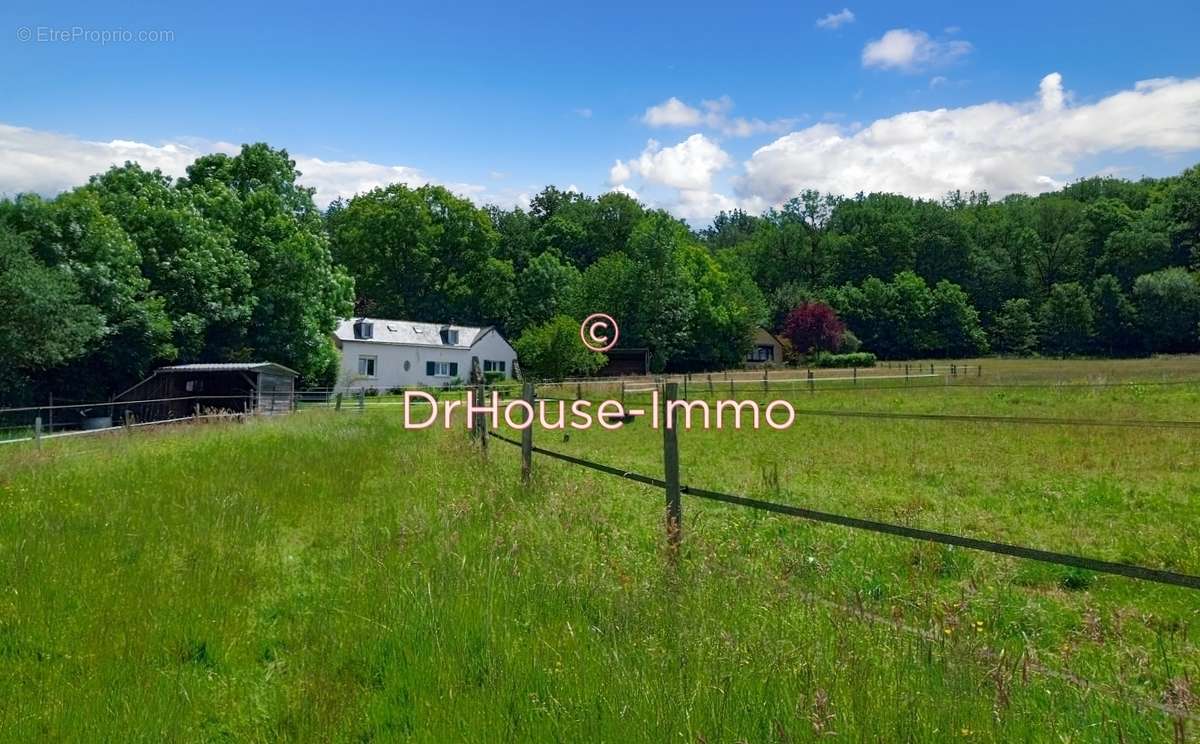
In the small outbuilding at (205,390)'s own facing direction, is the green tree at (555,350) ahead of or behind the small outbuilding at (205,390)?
behind

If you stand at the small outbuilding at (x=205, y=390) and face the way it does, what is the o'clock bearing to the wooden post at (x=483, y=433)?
The wooden post is roughly at 10 o'clock from the small outbuilding.

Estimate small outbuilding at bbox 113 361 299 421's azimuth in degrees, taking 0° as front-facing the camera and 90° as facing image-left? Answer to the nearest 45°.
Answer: approximately 45°

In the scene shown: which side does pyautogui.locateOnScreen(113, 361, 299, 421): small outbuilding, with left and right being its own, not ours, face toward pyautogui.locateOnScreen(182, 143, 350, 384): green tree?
back

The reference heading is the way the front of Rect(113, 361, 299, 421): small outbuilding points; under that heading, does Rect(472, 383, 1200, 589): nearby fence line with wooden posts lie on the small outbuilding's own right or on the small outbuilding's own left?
on the small outbuilding's own left

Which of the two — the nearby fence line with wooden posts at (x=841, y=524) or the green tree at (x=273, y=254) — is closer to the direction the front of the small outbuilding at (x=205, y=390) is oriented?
the nearby fence line with wooden posts
